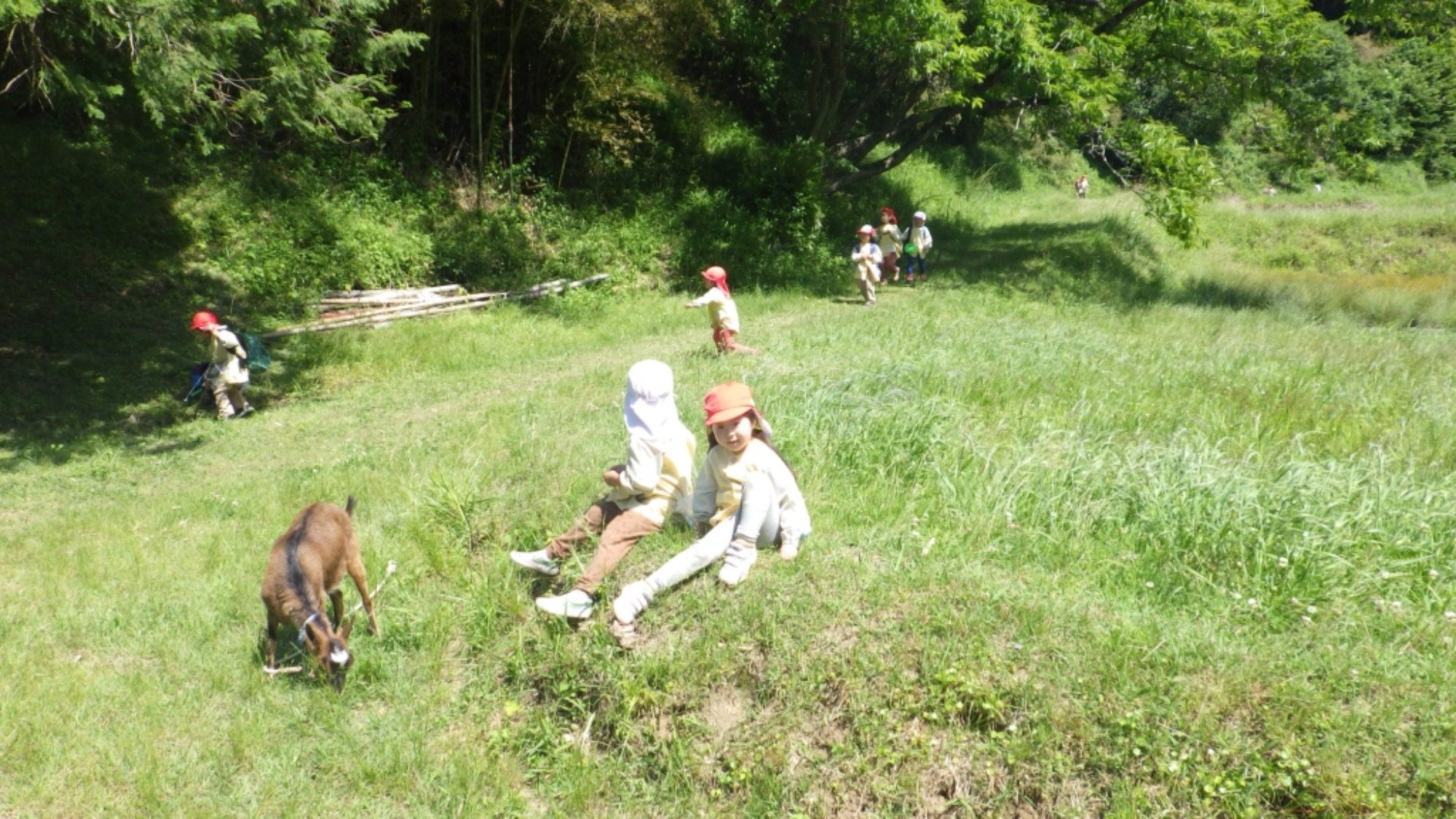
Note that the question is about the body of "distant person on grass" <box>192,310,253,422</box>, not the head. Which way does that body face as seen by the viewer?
to the viewer's left

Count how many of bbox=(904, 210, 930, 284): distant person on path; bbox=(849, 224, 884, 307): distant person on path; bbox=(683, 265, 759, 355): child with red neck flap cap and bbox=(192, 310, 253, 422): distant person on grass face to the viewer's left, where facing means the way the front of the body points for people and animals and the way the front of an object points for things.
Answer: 2

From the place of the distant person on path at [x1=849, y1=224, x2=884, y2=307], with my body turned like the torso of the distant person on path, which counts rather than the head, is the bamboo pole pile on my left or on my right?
on my right

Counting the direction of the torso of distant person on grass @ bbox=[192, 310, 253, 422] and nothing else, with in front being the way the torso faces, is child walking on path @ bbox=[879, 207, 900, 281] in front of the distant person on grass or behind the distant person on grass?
behind

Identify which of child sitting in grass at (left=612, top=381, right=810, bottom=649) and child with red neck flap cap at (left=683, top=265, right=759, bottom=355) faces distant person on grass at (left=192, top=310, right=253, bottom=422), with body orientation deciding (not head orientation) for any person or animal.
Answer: the child with red neck flap cap

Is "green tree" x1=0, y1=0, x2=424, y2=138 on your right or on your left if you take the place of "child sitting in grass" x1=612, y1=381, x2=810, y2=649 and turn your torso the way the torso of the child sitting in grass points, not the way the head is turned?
on your right

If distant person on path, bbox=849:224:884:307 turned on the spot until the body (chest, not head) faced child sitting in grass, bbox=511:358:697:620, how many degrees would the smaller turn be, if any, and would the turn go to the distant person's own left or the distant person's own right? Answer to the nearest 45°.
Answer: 0° — they already face them

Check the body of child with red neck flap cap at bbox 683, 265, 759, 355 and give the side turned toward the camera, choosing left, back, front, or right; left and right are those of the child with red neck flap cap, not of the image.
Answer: left

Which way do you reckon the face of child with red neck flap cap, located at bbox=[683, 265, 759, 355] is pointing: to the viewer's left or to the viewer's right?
to the viewer's left

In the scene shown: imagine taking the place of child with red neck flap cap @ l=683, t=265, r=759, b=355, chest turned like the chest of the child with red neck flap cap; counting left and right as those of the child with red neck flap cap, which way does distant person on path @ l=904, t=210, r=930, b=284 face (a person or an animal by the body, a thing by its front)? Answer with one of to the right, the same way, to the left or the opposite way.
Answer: to the left
